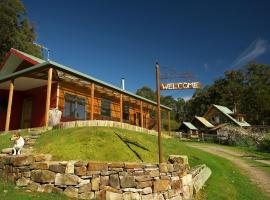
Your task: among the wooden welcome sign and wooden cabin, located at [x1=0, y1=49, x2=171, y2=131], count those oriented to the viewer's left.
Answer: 0

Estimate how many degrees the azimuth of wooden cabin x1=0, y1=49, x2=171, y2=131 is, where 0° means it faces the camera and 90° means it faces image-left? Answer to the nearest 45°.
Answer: approximately 315°

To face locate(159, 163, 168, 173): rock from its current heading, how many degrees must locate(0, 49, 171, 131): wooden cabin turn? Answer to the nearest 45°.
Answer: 0° — it already faces it

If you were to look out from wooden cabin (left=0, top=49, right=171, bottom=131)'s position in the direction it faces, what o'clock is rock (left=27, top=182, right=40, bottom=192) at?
The rock is roughly at 1 o'clock from the wooden cabin.

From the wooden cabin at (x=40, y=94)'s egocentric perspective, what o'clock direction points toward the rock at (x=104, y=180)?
The rock is roughly at 1 o'clock from the wooden cabin.

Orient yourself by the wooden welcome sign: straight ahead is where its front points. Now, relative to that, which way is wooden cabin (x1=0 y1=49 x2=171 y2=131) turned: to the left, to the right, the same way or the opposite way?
to the left

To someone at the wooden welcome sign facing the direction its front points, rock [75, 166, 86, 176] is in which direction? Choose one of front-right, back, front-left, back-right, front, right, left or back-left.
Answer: front-right

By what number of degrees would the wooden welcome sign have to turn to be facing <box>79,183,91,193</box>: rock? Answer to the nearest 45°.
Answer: approximately 45° to its right
